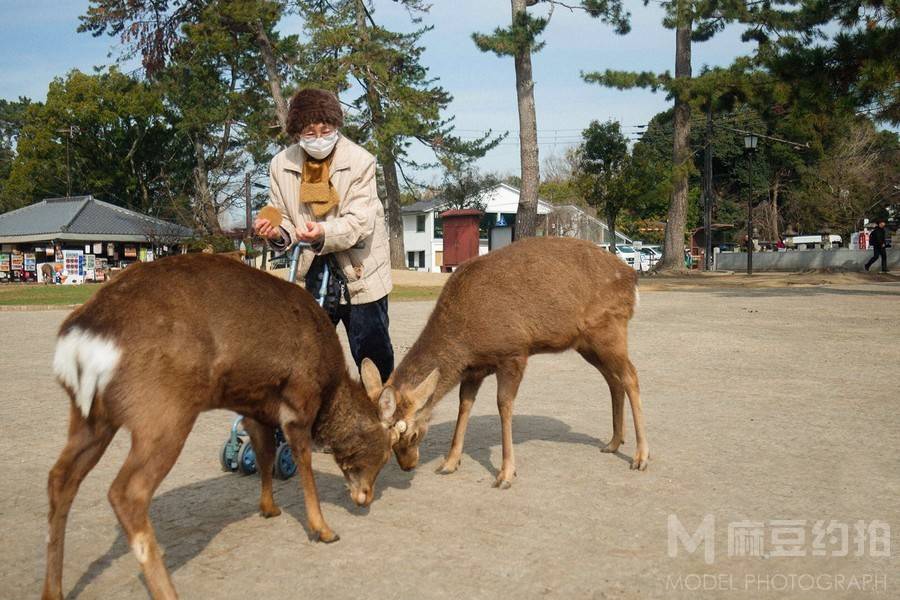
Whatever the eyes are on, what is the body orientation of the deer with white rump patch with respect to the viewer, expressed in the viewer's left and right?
facing away from the viewer and to the right of the viewer

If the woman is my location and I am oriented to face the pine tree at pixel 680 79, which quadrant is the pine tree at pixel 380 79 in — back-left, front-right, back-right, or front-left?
front-left

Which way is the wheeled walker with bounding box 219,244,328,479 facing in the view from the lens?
facing the viewer and to the left of the viewer

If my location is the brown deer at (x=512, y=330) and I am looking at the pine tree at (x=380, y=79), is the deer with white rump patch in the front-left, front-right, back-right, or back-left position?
back-left

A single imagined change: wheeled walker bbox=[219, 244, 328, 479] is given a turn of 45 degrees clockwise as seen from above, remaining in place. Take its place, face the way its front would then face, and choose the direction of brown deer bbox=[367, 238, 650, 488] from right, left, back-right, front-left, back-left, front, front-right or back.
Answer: back

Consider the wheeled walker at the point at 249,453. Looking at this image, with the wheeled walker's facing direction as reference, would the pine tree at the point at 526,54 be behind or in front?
behind

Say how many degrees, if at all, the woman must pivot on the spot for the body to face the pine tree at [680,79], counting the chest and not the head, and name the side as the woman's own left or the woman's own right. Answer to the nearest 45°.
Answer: approximately 180°

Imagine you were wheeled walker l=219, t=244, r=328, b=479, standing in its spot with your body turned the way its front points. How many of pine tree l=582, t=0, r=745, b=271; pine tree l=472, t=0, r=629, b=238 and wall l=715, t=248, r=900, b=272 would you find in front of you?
0

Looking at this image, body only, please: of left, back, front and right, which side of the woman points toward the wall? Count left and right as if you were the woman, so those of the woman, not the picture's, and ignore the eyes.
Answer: back

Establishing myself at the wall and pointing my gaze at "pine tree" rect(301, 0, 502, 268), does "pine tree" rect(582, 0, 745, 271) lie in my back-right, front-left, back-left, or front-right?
front-left

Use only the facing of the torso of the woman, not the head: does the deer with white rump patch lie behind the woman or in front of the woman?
in front

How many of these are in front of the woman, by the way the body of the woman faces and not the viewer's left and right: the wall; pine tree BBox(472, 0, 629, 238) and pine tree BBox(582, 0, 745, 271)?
0

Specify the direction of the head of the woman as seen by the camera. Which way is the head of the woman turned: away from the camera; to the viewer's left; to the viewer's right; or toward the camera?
toward the camera

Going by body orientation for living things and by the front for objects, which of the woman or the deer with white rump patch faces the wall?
the deer with white rump patch

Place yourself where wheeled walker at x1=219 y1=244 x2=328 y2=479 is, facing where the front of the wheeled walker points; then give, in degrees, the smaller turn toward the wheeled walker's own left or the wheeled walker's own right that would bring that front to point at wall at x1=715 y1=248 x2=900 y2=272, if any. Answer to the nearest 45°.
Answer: approximately 180°
